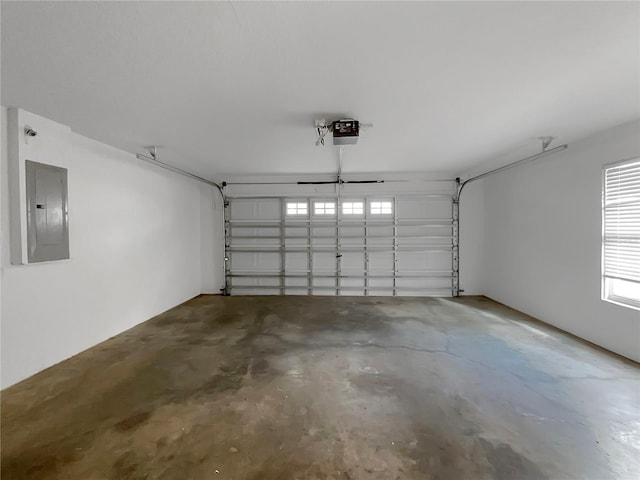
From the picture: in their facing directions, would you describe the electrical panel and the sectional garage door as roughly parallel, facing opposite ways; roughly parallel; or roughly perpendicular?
roughly perpendicular

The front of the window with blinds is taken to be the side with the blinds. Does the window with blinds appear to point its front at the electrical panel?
yes

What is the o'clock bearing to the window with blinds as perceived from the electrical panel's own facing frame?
The window with blinds is roughly at 12 o'clock from the electrical panel.

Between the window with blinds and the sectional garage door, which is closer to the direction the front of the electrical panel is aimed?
the window with blinds

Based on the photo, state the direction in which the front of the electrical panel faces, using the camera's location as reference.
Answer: facing the viewer and to the right of the viewer

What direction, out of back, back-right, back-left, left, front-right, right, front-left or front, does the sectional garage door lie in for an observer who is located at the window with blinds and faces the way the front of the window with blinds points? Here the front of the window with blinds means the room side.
front-right

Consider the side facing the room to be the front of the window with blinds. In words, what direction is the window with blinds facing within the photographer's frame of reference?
facing the viewer and to the left of the viewer

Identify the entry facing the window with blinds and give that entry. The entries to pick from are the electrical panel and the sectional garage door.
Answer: the electrical panel

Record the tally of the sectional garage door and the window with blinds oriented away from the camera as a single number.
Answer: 1

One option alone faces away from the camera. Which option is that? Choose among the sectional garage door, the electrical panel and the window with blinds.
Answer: the sectional garage door

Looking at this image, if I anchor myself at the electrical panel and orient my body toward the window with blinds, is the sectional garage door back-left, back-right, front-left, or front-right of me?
front-left

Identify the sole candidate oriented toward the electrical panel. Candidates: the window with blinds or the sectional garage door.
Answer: the window with blinds

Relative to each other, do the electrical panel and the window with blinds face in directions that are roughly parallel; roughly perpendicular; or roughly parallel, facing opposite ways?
roughly parallel, facing opposite ways

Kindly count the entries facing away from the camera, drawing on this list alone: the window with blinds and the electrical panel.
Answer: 0

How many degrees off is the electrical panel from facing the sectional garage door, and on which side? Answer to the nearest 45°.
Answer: approximately 45° to its left
